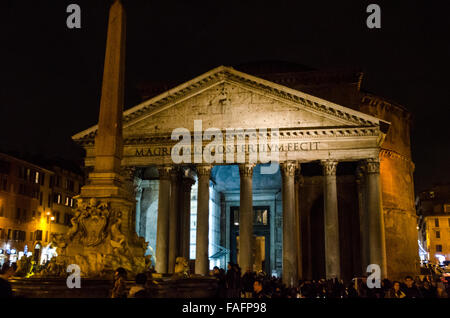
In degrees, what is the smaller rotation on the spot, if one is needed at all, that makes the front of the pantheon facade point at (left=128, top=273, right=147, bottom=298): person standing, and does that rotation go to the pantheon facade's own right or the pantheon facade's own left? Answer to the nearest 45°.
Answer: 0° — it already faces them

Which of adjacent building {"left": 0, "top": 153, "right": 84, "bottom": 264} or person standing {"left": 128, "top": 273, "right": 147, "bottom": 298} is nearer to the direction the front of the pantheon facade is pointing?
the person standing

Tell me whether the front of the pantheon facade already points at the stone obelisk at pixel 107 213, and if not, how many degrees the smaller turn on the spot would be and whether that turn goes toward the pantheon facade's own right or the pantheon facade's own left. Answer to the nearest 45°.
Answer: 0° — it already faces it

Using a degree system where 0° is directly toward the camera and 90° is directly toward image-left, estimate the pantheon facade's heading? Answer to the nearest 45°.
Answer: approximately 0°

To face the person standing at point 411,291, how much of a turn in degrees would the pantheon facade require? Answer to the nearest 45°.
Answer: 0° — it already faces them
